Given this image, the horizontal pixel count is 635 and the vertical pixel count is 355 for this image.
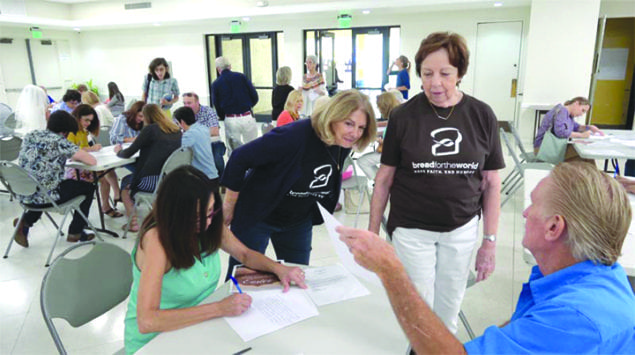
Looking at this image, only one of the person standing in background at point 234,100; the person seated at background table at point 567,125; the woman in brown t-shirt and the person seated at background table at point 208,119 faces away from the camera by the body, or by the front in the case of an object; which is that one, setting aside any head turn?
the person standing in background

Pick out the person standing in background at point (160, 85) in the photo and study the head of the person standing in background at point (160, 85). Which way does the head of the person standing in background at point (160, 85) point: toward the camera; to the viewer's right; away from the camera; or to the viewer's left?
toward the camera

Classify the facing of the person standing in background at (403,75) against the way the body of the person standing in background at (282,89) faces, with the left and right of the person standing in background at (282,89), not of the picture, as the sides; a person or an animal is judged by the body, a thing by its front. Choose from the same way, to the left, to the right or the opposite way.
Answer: to the left

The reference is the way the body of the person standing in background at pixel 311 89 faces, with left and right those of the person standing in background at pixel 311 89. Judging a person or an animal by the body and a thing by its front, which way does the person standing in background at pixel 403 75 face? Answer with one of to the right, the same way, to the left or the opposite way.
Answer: to the right

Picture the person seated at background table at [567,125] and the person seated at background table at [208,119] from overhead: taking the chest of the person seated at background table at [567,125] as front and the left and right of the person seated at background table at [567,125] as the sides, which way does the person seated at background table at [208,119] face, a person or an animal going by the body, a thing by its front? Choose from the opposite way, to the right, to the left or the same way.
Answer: to the right

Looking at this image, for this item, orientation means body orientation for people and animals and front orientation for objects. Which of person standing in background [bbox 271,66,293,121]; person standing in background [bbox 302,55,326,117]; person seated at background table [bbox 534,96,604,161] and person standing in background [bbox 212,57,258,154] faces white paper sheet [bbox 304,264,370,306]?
person standing in background [bbox 302,55,326,117]

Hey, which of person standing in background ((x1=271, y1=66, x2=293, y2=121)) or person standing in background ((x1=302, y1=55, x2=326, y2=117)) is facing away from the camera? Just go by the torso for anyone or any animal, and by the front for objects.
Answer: person standing in background ((x1=271, y1=66, x2=293, y2=121))

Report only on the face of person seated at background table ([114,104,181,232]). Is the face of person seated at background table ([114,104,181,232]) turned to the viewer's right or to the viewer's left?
to the viewer's left

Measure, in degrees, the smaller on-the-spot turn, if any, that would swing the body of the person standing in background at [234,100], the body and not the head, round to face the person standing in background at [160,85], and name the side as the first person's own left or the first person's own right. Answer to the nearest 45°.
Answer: approximately 90° to the first person's own left

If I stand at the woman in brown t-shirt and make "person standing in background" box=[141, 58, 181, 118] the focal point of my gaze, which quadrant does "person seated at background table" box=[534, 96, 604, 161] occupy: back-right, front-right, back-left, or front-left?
front-right

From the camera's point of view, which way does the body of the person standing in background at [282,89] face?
away from the camera

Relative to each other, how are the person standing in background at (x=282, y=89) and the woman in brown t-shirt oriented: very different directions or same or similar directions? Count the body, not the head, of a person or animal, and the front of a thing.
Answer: very different directions

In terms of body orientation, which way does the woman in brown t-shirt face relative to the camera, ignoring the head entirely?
toward the camera

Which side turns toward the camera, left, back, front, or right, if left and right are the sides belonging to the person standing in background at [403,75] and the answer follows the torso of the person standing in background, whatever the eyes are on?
left

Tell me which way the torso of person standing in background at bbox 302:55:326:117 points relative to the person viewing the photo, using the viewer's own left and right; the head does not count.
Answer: facing the viewer

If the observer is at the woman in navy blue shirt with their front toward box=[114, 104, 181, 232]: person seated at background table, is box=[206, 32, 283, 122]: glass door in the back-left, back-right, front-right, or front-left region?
front-right

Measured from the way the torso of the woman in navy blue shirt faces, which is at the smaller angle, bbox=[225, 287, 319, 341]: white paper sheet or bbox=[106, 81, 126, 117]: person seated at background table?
the white paper sheet
